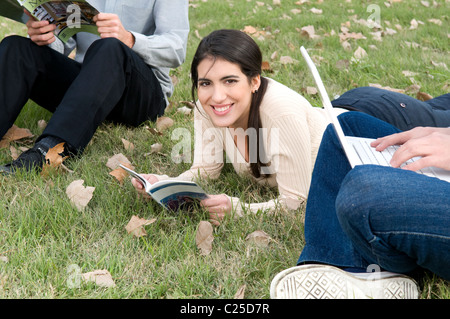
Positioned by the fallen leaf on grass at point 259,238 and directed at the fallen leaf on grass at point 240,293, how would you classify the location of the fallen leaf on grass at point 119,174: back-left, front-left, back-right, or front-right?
back-right

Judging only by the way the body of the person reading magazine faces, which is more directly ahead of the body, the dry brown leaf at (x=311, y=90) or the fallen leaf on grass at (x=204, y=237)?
the fallen leaf on grass

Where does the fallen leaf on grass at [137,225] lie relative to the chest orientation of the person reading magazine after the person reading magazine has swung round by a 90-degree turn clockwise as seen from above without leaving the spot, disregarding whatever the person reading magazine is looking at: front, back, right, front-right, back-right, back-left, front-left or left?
back-left

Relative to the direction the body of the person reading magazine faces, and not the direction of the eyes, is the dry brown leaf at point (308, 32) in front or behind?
behind

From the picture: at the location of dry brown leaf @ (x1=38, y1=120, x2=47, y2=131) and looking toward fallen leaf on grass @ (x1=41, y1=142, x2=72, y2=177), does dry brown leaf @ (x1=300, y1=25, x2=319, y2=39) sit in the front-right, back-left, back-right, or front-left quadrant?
back-left

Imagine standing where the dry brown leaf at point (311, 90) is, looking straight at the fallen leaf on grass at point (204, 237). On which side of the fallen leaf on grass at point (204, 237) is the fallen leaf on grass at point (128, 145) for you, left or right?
right

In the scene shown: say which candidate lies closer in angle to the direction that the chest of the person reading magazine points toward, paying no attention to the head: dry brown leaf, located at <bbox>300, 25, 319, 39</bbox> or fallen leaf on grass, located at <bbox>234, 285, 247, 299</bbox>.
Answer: the fallen leaf on grass

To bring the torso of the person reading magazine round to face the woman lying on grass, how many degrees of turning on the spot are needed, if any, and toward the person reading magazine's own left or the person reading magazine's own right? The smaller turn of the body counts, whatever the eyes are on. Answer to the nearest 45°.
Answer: approximately 90° to the person reading magazine's own left

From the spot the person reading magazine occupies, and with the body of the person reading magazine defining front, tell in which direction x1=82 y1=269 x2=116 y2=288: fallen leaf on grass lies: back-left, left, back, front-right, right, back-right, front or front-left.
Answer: front-left

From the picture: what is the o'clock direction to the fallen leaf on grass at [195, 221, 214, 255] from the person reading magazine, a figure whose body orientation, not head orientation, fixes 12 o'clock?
The fallen leaf on grass is roughly at 10 o'clock from the person reading magazine.

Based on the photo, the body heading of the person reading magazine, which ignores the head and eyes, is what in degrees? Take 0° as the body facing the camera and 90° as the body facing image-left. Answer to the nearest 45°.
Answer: approximately 45°
